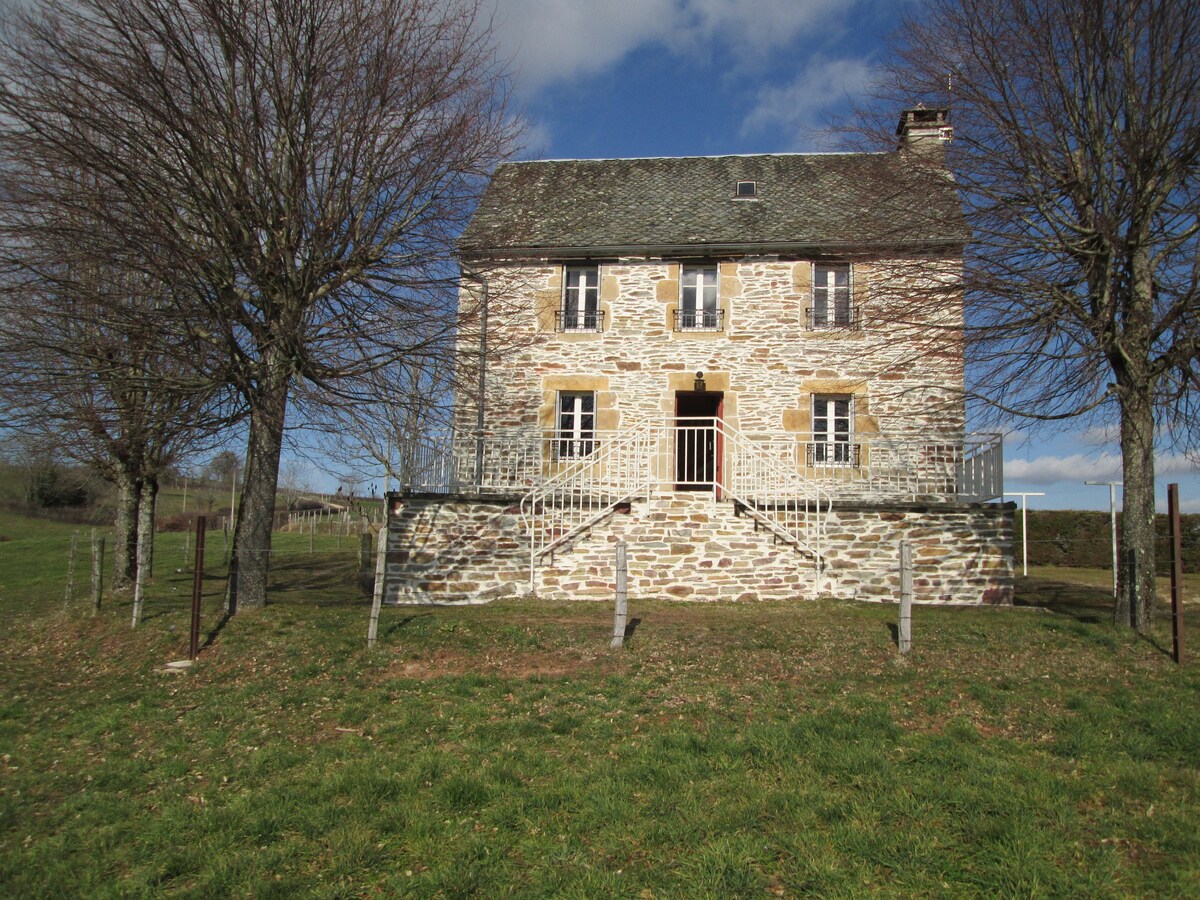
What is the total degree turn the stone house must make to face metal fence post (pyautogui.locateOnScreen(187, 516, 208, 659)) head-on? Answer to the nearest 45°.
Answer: approximately 45° to its right

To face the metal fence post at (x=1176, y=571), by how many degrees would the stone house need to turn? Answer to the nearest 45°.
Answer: approximately 45° to its left

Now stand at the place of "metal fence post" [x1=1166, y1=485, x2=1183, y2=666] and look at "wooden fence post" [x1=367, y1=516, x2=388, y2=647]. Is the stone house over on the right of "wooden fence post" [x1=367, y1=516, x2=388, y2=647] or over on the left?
right

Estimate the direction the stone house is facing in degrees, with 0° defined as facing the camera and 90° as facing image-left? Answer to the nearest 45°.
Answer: approximately 0°

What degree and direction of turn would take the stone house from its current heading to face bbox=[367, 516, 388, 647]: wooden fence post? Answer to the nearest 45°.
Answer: approximately 45° to its right

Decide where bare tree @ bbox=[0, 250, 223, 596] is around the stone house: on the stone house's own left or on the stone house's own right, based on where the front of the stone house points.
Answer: on the stone house's own right
